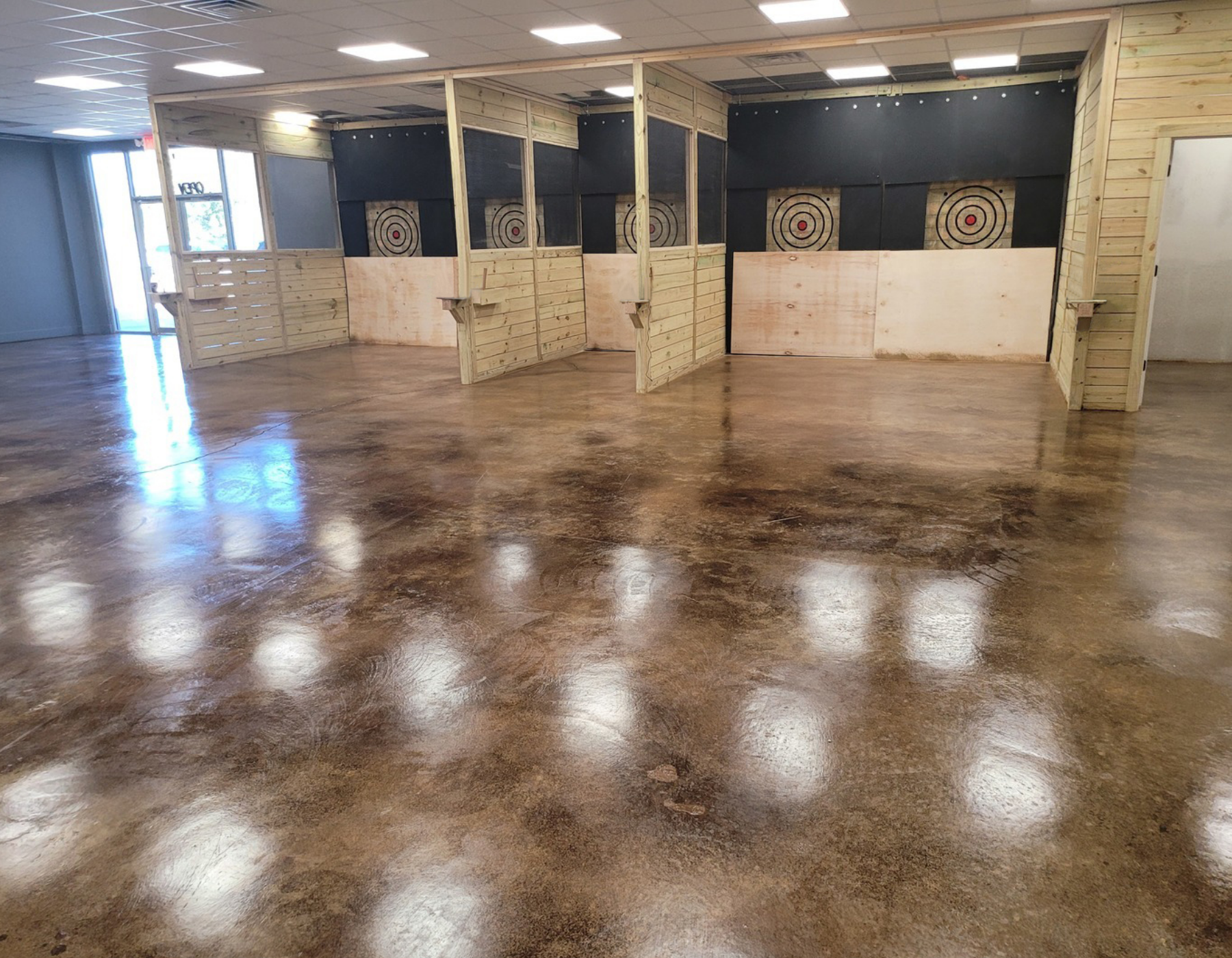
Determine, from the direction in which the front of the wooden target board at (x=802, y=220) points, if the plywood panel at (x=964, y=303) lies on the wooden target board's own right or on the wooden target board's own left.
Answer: on the wooden target board's own left

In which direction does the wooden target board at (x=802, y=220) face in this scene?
toward the camera

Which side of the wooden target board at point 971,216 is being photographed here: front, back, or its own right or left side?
front

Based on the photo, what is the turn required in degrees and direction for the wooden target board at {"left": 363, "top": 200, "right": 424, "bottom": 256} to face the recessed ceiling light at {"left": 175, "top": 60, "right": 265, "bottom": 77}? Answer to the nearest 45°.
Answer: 0° — it already faces it

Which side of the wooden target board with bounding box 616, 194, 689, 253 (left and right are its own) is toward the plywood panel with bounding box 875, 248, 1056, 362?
left

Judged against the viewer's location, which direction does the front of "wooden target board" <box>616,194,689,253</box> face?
facing the viewer

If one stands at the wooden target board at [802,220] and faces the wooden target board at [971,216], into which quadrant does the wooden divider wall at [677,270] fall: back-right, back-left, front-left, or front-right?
back-right

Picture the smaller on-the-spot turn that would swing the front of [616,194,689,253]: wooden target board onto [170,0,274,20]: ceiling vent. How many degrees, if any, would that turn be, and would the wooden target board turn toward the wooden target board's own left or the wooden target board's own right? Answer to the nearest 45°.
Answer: approximately 45° to the wooden target board's own right

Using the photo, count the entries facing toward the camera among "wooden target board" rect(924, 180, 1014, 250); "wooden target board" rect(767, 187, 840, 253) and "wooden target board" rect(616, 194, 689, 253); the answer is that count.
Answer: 3

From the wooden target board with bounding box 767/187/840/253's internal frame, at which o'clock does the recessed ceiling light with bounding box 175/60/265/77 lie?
The recessed ceiling light is roughly at 2 o'clock from the wooden target board.

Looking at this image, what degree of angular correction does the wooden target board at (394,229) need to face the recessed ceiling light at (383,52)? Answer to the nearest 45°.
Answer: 0° — it already faces it

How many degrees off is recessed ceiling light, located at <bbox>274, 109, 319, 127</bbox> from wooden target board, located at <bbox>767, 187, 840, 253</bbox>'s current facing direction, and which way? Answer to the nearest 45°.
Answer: approximately 90° to its right

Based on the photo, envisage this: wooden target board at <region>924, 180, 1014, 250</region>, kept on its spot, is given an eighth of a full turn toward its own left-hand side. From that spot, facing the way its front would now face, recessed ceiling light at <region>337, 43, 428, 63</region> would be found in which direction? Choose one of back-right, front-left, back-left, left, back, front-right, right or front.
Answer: right

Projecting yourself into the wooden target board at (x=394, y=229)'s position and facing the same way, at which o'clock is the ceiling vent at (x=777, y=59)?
The ceiling vent is roughly at 11 o'clock from the wooden target board.

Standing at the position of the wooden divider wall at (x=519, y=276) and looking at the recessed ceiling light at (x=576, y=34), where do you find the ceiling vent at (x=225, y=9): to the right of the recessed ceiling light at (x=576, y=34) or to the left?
right

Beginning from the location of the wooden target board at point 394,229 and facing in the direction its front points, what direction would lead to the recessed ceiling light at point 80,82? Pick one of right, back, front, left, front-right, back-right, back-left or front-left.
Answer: front-right
